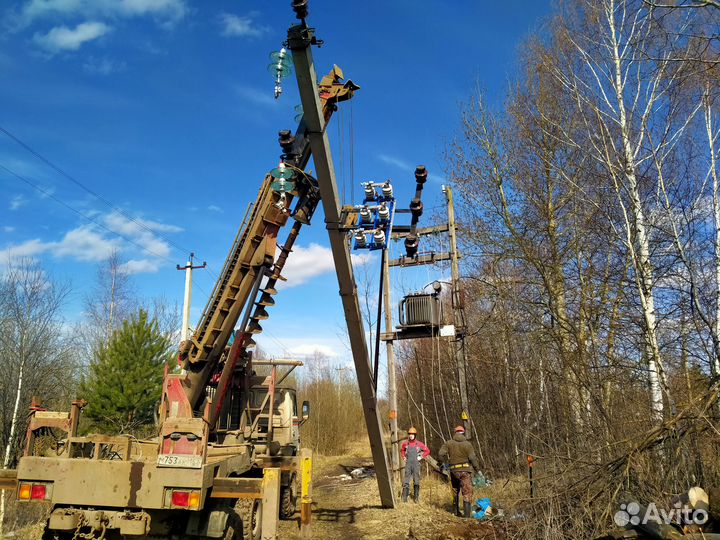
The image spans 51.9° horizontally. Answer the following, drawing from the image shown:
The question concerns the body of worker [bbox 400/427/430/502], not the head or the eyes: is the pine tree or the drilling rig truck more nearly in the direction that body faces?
the drilling rig truck

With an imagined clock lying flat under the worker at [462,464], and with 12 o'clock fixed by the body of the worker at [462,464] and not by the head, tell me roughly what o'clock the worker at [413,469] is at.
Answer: the worker at [413,469] is roughly at 11 o'clock from the worker at [462,464].

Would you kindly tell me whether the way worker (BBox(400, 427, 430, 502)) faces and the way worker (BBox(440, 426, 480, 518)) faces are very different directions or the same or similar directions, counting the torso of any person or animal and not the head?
very different directions

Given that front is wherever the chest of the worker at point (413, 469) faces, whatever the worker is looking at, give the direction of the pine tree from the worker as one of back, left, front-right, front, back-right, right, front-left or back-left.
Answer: back-right

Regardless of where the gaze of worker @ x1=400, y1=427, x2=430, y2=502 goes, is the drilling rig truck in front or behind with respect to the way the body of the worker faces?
in front

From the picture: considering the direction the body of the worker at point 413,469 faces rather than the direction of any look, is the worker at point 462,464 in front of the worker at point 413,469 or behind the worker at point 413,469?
in front

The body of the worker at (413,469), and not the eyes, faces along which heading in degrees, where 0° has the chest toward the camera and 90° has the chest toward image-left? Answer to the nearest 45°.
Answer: approximately 0°
